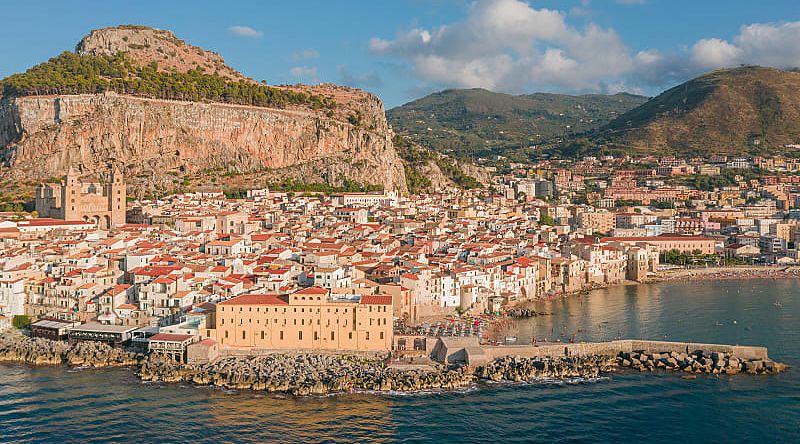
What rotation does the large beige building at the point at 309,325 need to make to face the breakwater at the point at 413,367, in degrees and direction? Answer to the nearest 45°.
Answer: approximately 90° to its left

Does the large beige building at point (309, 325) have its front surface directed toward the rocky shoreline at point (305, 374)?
yes

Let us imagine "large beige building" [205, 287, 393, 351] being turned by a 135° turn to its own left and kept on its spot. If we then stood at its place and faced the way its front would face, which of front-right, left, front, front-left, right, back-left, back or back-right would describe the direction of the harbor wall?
front-right

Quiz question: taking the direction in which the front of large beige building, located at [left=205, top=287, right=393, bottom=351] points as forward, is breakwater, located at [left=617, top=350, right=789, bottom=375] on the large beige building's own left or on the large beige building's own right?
on the large beige building's own left

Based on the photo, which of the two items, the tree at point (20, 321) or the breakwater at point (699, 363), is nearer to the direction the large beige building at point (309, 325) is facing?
the breakwater

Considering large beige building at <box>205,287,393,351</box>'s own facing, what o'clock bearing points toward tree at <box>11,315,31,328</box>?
The tree is roughly at 4 o'clock from the large beige building.

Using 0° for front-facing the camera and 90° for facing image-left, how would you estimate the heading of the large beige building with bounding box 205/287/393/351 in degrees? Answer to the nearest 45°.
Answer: approximately 0°
